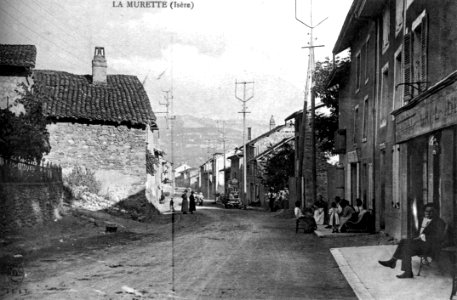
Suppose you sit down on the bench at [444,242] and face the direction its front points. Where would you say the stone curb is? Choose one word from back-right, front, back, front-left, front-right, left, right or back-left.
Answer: front

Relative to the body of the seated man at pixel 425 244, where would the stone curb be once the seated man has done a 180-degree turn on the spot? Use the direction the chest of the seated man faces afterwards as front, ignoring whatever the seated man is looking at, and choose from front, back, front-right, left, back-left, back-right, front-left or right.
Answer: back

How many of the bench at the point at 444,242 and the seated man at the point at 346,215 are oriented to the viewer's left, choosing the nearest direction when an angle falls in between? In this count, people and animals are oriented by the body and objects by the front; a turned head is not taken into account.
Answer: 2

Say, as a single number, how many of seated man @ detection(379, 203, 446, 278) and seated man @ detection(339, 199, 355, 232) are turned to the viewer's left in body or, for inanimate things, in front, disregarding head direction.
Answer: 2

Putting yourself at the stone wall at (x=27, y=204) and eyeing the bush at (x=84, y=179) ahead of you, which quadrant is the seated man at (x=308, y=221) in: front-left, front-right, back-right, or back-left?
front-right

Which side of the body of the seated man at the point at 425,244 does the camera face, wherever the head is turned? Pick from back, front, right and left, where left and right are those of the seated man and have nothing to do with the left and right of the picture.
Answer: left

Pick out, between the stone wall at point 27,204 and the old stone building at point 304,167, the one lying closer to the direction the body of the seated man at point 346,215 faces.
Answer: the stone wall

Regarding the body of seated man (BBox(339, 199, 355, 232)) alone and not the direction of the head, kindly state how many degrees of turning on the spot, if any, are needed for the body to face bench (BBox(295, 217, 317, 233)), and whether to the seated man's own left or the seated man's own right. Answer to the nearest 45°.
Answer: approximately 45° to the seated man's own right

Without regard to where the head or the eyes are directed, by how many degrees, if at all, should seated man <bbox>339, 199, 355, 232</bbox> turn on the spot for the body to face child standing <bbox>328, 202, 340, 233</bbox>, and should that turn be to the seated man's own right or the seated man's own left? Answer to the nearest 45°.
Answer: approximately 45° to the seated man's own right

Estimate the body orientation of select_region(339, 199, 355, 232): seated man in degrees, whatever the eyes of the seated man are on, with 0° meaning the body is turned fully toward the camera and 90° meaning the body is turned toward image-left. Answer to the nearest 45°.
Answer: approximately 90°

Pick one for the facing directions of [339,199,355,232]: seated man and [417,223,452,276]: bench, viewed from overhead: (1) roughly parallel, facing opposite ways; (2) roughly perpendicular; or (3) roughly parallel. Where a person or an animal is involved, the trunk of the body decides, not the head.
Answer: roughly parallel

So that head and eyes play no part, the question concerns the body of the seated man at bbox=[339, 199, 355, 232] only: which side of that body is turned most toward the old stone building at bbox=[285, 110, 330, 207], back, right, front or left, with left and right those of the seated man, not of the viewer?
right

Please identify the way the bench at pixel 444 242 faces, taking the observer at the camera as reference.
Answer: facing to the left of the viewer

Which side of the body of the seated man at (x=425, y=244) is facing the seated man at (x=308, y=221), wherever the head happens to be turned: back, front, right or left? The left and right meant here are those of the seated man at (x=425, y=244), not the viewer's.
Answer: right
